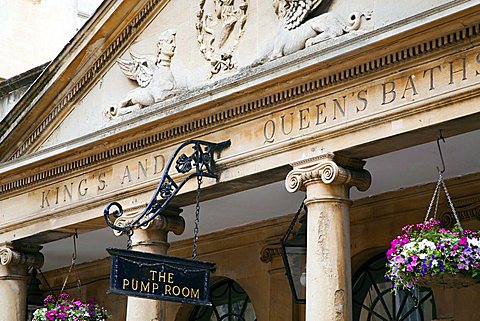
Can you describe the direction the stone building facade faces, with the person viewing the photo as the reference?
facing the viewer and to the left of the viewer
